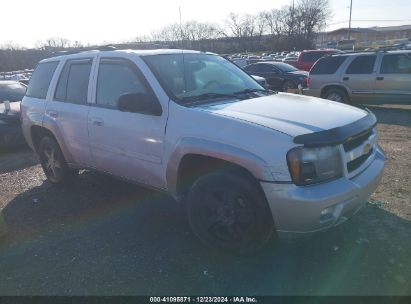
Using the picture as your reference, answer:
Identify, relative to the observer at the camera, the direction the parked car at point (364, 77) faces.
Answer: facing to the right of the viewer

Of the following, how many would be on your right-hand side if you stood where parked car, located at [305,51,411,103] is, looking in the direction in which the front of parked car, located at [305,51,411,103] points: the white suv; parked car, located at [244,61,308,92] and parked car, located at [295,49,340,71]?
1

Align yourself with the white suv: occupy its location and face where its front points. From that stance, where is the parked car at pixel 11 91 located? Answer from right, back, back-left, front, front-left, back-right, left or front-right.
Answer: back

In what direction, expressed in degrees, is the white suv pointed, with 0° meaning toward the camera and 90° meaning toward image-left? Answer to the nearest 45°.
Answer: approximately 315°

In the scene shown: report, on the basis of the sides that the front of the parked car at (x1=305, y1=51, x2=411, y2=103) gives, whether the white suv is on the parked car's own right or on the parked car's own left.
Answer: on the parked car's own right

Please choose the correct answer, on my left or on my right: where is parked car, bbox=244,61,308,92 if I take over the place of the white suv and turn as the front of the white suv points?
on my left

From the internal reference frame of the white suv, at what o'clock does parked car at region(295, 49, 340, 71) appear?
The parked car is roughly at 8 o'clock from the white suv.

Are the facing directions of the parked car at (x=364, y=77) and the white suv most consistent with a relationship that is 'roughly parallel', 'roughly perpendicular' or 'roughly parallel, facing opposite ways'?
roughly parallel

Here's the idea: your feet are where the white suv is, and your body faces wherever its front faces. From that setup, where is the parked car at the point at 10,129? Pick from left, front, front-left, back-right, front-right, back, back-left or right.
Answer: back

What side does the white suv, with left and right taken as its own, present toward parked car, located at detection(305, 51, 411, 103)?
left

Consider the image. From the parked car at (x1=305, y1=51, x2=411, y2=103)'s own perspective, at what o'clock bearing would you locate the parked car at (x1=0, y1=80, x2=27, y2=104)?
the parked car at (x1=0, y1=80, x2=27, y2=104) is roughly at 5 o'clock from the parked car at (x1=305, y1=51, x2=411, y2=103).
